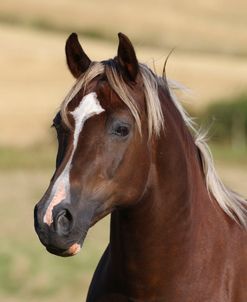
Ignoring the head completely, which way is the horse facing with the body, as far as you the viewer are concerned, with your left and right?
facing the viewer and to the left of the viewer
